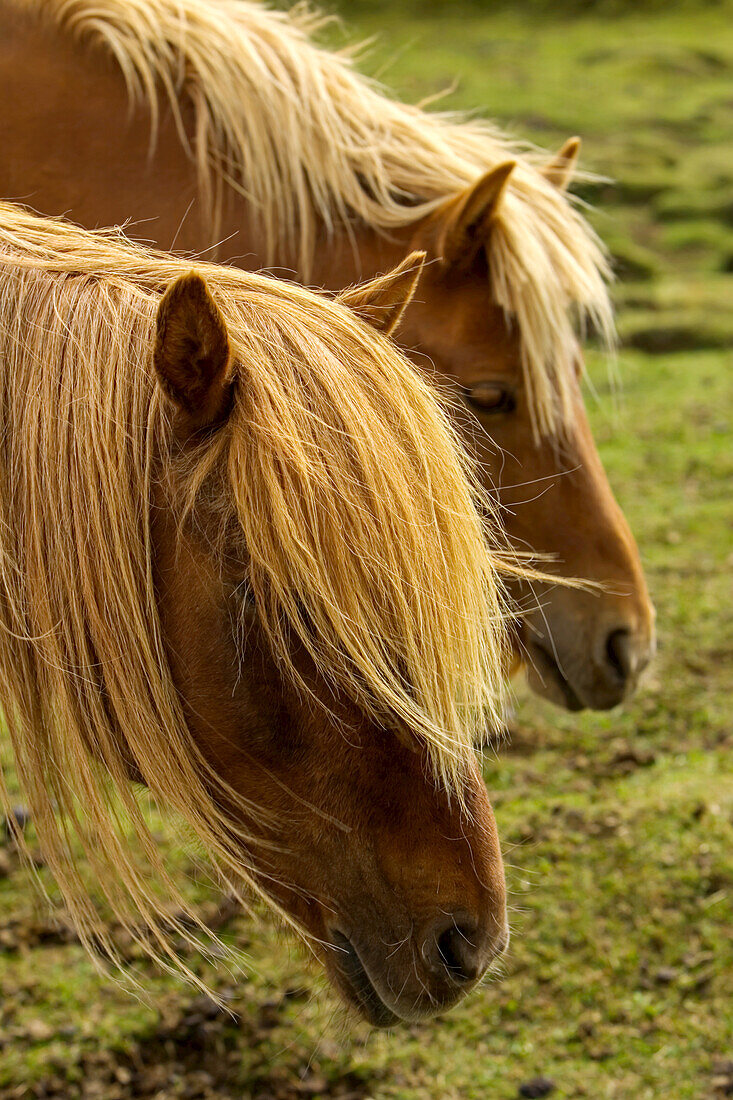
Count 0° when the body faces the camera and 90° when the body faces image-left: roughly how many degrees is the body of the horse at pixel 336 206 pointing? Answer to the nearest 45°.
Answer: approximately 270°

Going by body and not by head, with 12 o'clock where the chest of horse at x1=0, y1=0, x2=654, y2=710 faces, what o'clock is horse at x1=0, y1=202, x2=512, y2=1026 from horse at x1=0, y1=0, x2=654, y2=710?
horse at x1=0, y1=202, x2=512, y2=1026 is roughly at 3 o'clock from horse at x1=0, y1=0, x2=654, y2=710.
